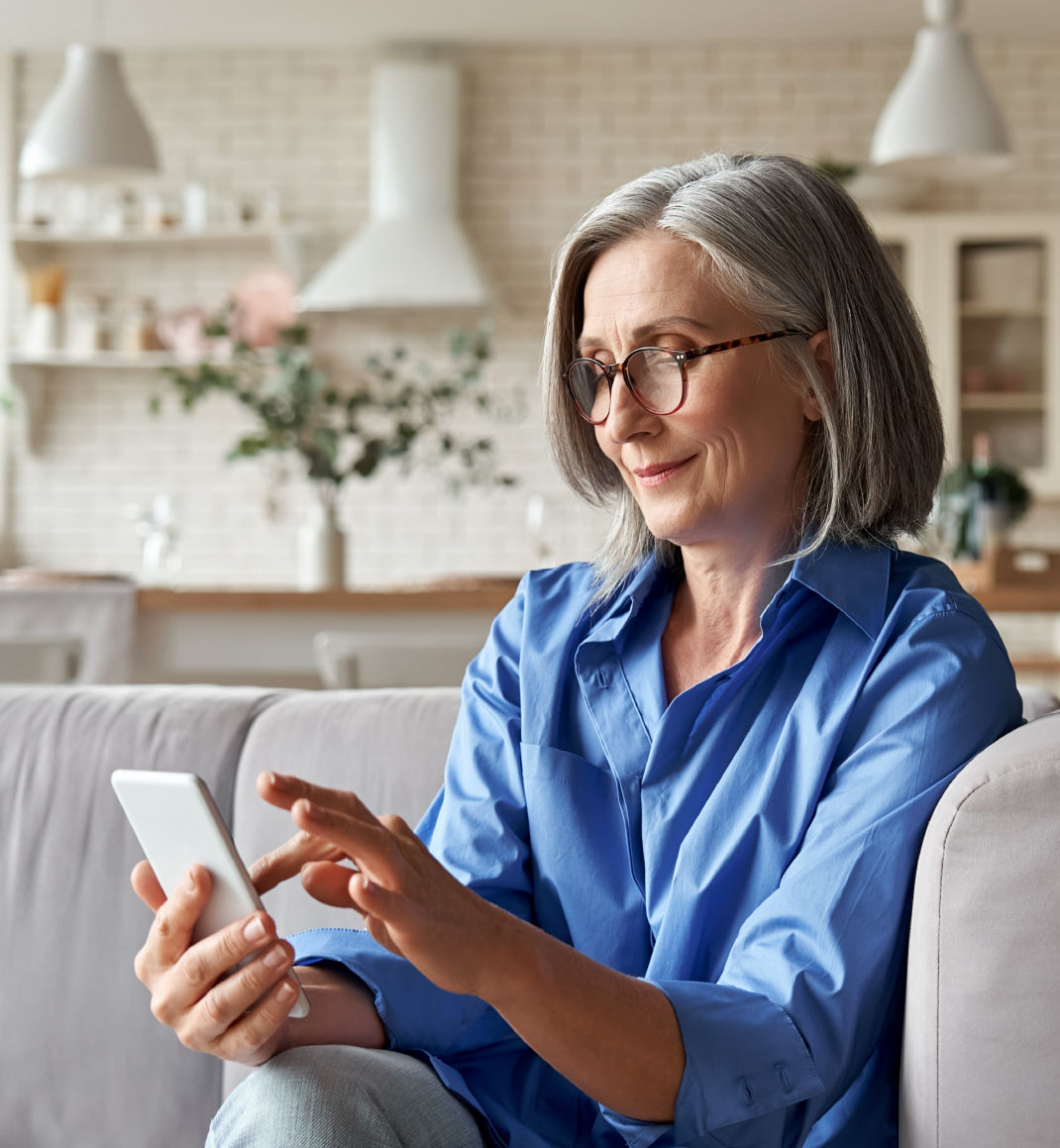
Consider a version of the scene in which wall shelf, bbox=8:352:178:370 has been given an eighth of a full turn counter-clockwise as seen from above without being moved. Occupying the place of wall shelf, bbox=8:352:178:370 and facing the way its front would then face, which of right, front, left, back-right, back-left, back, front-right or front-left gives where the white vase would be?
front-right

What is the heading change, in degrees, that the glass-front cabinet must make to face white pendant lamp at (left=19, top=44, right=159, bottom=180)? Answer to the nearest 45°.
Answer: approximately 45° to its right

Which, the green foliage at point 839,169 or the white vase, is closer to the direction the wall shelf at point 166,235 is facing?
the white vase

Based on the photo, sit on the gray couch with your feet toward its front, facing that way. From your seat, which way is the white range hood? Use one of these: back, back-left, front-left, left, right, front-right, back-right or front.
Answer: back

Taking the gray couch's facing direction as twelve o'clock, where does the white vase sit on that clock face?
The white vase is roughly at 6 o'clock from the gray couch.

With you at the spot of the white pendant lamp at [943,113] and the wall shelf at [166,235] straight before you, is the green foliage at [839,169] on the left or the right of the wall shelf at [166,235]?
right

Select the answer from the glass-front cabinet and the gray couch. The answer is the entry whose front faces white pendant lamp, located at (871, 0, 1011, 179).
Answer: the glass-front cabinet

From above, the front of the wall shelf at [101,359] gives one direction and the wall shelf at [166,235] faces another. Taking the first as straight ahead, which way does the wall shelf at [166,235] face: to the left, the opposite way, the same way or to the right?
the same way

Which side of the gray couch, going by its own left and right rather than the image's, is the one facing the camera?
front

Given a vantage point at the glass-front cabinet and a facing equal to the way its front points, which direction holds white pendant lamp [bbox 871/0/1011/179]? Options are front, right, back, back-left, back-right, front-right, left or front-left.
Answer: front

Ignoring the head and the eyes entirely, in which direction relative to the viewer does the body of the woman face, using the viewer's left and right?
facing the viewer and to the left of the viewer

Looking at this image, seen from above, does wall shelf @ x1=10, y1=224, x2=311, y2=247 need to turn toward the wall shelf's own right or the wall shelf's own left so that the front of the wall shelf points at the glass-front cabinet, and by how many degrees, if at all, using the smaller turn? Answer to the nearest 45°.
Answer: approximately 90° to the wall shelf's own left

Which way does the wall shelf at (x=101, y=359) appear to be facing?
toward the camera

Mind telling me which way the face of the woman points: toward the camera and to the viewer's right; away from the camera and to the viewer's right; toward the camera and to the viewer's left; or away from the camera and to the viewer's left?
toward the camera and to the viewer's left

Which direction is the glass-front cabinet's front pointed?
toward the camera
